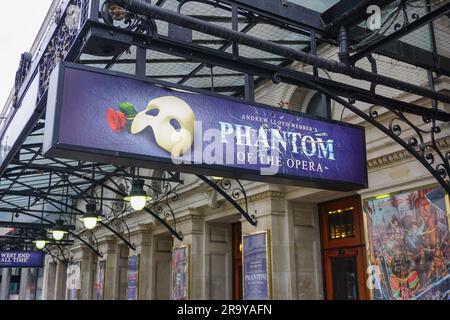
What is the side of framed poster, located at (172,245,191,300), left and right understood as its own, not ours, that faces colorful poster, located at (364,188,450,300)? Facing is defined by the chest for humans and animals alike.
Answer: left

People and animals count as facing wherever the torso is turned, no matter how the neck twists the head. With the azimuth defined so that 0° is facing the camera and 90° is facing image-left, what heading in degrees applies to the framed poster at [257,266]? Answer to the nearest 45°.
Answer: approximately 45°

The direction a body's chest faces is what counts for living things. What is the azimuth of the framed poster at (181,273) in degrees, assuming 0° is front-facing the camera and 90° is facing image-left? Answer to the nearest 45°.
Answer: approximately 45°

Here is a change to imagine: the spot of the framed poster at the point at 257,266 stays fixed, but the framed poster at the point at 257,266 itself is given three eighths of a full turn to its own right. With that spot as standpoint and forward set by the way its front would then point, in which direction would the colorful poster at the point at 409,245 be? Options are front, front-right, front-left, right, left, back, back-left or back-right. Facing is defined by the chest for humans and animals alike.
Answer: back-right

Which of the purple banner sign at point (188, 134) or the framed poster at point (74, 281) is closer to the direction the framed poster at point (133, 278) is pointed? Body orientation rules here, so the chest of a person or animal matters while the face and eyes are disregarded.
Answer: the purple banner sign

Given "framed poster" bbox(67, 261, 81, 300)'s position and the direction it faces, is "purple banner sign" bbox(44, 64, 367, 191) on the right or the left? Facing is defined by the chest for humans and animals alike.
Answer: on its left

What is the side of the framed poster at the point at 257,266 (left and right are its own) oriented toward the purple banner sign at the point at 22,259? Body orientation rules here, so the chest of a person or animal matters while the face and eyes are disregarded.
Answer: right

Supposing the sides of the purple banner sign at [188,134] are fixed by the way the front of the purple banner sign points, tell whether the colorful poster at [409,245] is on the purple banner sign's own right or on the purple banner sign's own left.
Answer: on the purple banner sign's own left

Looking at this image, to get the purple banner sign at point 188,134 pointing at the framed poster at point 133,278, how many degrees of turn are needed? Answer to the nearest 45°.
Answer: approximately 135° to its left

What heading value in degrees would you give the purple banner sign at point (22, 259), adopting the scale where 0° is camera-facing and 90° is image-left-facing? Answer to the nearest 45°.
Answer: approximately 0°
